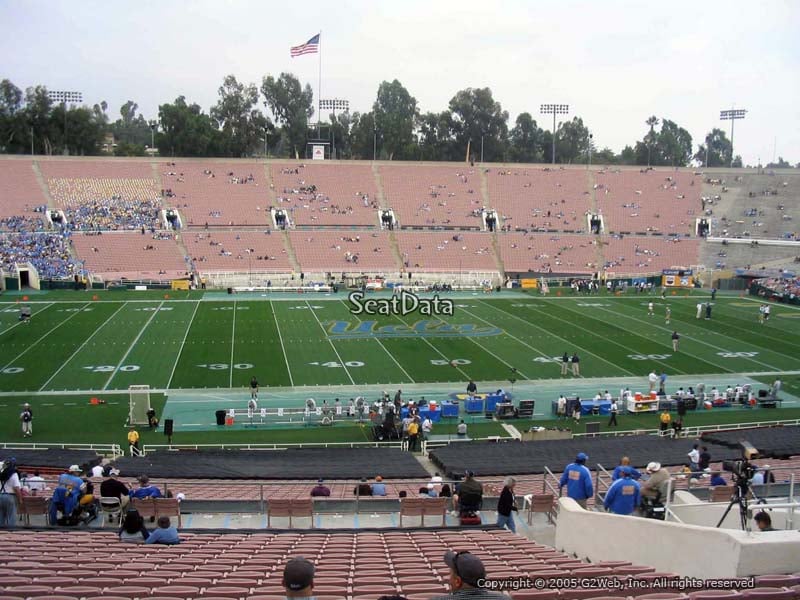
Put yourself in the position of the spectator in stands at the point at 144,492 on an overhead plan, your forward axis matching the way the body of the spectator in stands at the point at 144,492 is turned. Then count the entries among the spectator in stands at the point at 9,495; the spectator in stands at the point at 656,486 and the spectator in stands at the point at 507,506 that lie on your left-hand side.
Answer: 1

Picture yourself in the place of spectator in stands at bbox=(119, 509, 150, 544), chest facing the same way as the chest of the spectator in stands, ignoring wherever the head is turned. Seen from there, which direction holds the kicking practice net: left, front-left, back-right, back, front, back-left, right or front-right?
front

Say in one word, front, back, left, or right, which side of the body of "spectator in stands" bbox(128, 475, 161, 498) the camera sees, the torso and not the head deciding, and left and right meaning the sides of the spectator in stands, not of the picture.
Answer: back

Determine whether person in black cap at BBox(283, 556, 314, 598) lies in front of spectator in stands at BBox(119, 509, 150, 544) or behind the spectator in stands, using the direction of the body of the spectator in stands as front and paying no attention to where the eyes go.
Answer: behind

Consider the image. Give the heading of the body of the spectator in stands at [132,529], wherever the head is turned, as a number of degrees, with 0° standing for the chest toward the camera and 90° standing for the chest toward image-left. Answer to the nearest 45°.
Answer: approximately 180°

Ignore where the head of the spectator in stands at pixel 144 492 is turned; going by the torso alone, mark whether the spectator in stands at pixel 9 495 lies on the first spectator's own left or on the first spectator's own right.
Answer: on the first spectator's own left

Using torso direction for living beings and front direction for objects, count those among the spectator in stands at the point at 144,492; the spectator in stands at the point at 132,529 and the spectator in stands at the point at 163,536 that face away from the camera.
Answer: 3

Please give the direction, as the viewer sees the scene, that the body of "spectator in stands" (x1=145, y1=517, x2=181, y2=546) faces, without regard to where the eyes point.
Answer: away from the camera

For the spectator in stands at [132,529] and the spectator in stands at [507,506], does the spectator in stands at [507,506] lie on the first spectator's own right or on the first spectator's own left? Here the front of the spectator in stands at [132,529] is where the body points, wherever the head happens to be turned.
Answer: on the first spectator's own right

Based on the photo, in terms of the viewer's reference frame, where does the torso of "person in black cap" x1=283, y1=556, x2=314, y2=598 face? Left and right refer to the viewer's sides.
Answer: facing away from the viewer

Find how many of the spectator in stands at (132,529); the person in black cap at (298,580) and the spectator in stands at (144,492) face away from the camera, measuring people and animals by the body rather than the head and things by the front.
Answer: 3

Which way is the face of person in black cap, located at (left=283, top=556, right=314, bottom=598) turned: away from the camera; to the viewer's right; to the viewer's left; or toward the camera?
away from the camera

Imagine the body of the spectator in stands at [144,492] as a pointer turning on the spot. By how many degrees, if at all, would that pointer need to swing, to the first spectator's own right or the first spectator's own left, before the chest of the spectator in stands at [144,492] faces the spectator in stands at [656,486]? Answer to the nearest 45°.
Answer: approximately 135° to the first spectator's own right

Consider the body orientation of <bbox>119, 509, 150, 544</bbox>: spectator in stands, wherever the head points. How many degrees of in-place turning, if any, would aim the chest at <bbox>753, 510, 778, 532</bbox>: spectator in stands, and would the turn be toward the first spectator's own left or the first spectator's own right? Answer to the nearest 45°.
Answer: approximately 135° to the first spectator's own right

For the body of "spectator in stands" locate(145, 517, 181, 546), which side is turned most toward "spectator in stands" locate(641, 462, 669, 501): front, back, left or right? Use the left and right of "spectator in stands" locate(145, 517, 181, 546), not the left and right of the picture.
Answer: right

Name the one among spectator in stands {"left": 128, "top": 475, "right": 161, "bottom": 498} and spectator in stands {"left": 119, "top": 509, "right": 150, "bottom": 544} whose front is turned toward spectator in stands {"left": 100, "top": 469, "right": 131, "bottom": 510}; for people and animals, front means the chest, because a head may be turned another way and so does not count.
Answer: spectator in stands {"left": 119, "top": 509, "right": 150, "bottom": 544}
